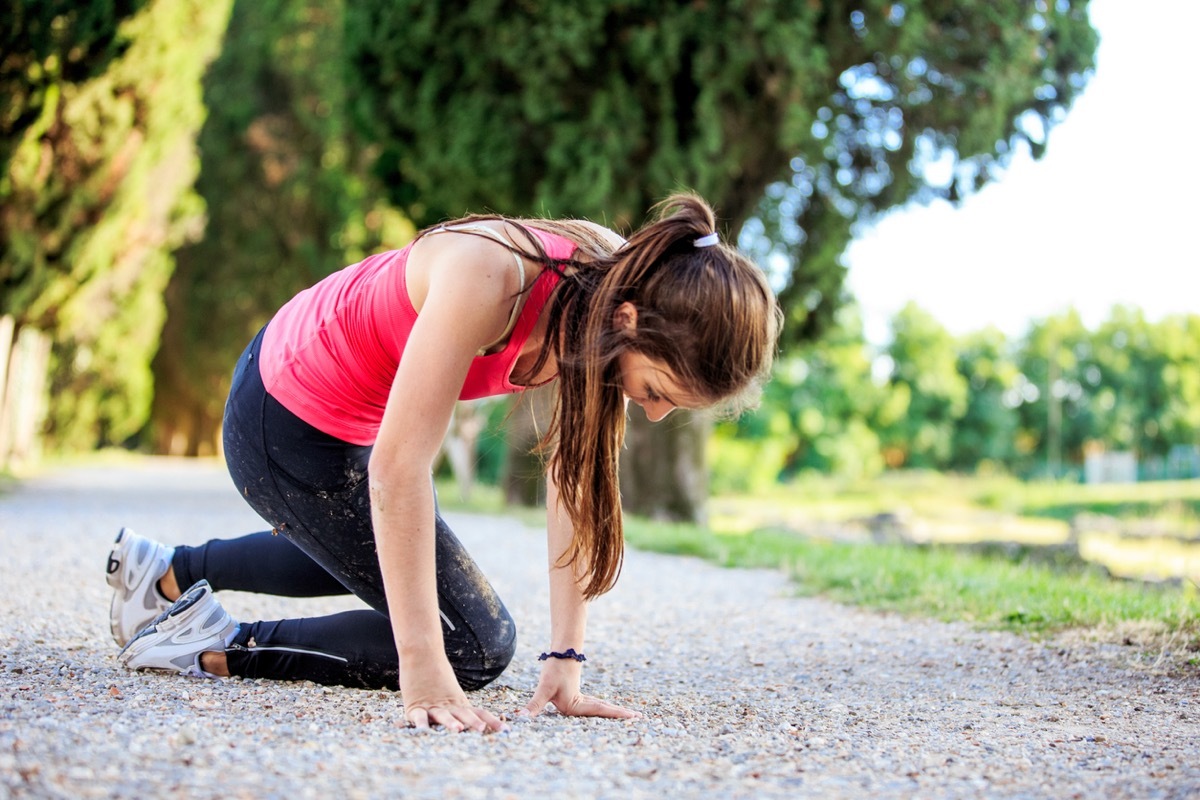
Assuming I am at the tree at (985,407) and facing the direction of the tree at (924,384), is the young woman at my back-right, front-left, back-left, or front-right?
front-left

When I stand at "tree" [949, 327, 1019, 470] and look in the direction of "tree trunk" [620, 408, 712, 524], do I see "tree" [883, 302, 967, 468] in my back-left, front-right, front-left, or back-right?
front-right

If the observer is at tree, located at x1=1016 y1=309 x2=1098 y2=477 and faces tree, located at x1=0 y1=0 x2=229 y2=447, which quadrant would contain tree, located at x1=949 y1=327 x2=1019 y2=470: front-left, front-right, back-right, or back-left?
front-right

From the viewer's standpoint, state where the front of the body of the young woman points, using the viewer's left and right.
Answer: facing to the right of the viewer
